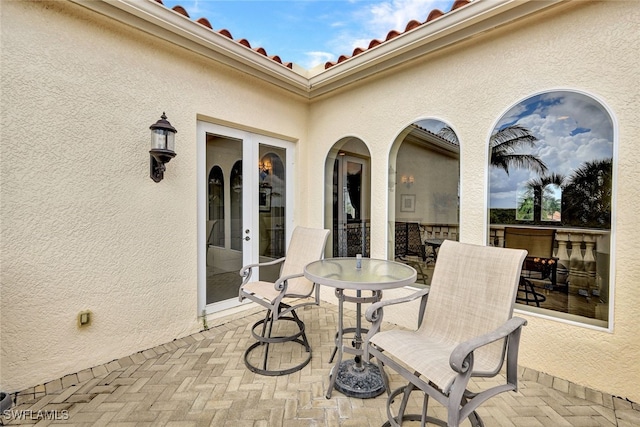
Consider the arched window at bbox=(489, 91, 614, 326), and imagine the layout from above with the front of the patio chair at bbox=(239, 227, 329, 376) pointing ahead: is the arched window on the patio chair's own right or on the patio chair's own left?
on the patio chair's own left

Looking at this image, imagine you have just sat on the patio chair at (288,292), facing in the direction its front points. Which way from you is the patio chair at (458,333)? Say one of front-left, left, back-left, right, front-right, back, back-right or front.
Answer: left

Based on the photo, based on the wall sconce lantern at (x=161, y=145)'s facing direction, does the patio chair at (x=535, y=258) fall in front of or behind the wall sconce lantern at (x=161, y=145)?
in front

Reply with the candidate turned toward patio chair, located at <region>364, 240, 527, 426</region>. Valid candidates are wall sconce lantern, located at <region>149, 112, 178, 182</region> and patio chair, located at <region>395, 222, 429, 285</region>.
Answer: the wall sconce lantern

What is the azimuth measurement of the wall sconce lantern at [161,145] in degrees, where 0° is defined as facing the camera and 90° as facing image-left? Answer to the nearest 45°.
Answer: approximately 315°

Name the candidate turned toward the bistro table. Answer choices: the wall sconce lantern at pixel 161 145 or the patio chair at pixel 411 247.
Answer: the wall sconce lantern

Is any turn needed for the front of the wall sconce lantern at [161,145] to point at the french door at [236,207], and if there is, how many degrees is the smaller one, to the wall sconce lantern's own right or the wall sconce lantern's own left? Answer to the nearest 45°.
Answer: approximately 90° to the wall sconce lantern's own left

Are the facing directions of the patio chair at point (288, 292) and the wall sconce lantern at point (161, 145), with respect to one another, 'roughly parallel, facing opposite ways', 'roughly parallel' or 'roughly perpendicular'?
roughly perpendicular
